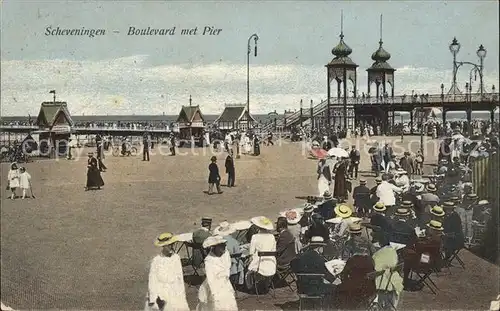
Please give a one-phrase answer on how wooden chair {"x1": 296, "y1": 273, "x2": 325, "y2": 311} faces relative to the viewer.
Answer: facing away from the viewer

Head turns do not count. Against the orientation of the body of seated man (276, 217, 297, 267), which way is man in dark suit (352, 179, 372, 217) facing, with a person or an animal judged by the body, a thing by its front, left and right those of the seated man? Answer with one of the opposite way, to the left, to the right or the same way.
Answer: to the right

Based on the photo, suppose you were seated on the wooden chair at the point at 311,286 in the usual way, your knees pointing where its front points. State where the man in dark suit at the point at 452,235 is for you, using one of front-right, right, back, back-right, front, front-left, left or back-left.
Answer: front-right

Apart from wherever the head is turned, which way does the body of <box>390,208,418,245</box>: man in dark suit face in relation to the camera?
away from the camera

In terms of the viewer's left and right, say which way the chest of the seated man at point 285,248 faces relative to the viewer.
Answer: facing to the left of the viewer

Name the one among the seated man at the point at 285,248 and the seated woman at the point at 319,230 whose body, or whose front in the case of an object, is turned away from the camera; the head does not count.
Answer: the seated woman at the point at 319,230

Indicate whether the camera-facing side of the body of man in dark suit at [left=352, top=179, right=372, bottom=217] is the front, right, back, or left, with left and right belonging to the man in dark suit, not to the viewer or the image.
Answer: back

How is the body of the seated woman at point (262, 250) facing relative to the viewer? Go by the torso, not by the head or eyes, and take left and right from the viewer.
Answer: facing away from the viewer and to the left of the viewer

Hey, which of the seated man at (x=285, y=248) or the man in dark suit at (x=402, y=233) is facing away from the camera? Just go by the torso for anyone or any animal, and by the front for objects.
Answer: the man in dark suit

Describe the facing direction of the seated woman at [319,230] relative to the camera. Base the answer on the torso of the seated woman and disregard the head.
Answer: away from the camera
